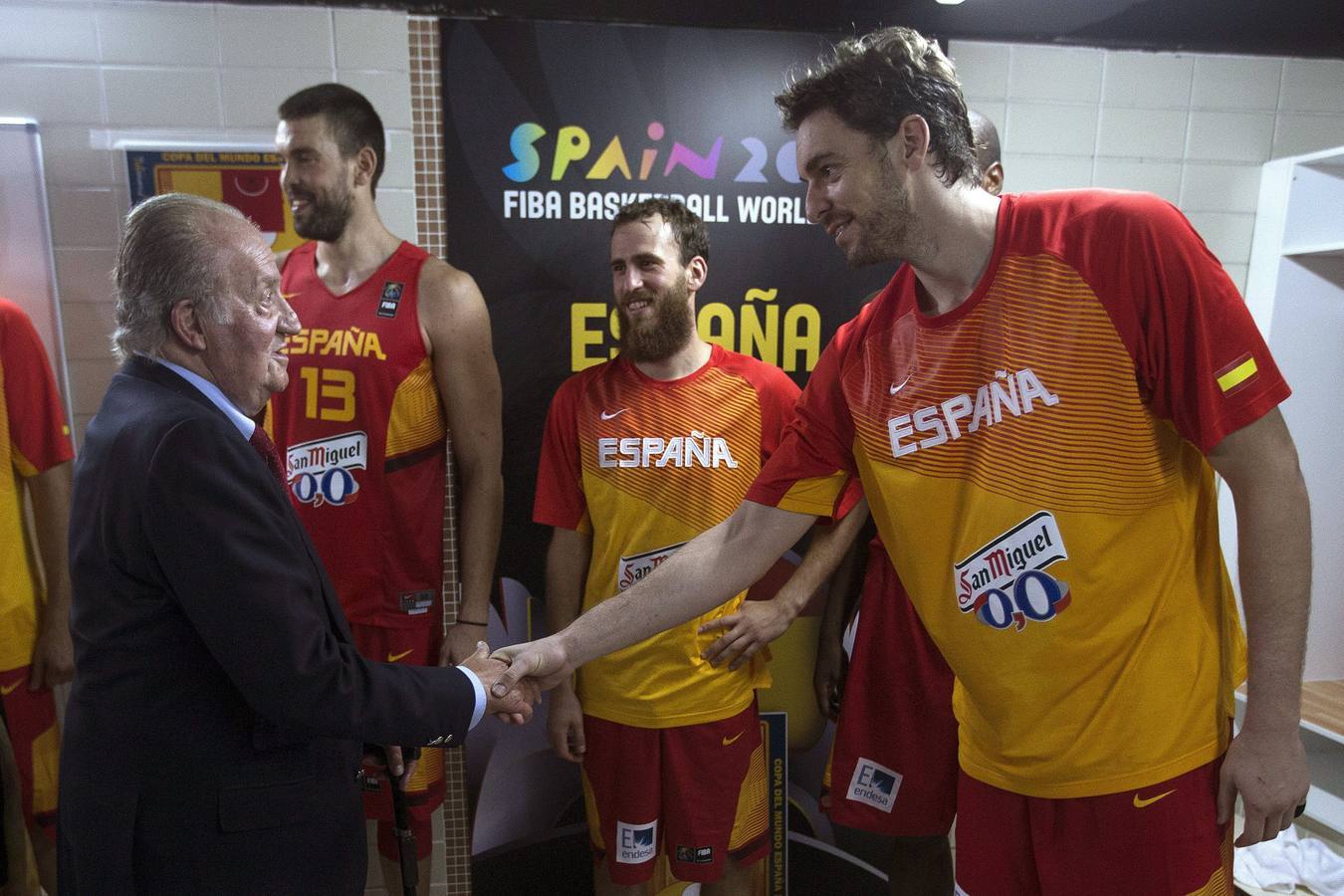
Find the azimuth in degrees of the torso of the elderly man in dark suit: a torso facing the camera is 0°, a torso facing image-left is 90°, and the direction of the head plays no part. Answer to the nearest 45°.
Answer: approximately 270°

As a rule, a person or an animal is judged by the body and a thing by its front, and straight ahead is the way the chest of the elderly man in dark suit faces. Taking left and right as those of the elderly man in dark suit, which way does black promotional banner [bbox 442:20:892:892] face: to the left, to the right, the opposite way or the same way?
to the right

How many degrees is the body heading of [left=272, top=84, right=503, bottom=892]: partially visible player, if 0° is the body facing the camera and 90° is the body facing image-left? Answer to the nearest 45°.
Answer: approximately 45°

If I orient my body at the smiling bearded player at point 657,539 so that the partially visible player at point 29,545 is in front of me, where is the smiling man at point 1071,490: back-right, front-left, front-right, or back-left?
back-left

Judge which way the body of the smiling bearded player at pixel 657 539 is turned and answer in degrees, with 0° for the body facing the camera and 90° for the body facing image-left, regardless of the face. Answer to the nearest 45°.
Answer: approximately 0°

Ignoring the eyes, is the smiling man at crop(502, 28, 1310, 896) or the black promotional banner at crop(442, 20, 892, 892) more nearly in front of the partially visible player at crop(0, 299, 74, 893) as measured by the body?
the smiling man

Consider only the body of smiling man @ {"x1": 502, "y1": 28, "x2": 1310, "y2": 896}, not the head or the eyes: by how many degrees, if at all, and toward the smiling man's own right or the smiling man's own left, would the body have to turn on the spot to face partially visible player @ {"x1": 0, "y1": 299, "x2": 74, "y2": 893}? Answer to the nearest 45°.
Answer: approximately 45° to the smiling man's own right

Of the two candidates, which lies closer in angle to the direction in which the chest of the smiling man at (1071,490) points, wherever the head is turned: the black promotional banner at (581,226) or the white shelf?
the black promotional banner

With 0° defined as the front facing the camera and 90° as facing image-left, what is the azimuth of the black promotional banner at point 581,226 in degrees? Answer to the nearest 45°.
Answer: approximately 0°

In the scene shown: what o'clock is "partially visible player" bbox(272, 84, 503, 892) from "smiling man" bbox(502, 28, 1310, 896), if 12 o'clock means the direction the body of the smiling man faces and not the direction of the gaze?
The partially visible player is roughly at 2 o'clock from the smiling man.

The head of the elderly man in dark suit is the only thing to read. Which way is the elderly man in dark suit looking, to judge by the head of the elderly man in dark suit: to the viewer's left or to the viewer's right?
to the viewer's right

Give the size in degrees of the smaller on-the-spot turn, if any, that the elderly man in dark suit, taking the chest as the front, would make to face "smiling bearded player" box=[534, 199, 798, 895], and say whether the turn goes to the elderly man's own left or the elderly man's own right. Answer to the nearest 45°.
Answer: approximately 45° to the elderly man's own left

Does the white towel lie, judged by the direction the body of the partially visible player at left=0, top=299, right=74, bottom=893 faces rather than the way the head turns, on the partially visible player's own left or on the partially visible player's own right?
on the partially visible player's own left

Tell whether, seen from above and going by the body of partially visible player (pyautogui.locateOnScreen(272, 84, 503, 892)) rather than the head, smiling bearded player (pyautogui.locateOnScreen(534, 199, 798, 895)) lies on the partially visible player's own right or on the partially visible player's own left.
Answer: on the partially visible player's own left

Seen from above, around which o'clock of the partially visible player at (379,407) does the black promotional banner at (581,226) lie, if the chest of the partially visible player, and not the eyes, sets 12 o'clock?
The black promotional banner is roughly at 7 o'clock from the partially visible player.
